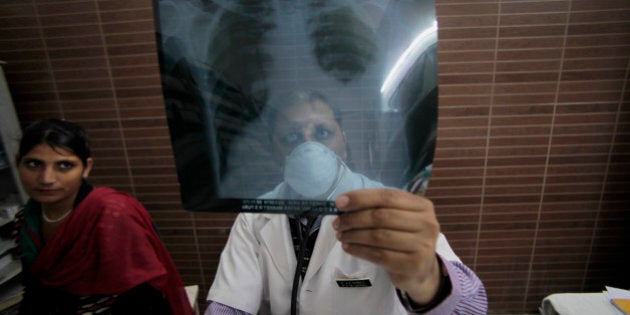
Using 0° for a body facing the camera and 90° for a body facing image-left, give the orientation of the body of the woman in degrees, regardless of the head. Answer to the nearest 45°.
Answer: approximately 45°

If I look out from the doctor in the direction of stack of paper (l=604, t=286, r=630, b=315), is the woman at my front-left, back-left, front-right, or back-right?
back-left

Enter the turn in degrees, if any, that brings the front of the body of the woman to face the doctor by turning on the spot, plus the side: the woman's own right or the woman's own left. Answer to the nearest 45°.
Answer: approximately 90° to the woman's own left

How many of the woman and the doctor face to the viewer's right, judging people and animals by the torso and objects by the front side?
0

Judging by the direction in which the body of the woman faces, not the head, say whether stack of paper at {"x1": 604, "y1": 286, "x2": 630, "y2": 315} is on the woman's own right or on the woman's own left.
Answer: on the woman's own left

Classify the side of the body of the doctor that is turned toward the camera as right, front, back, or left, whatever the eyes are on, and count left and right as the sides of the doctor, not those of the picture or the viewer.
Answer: front
